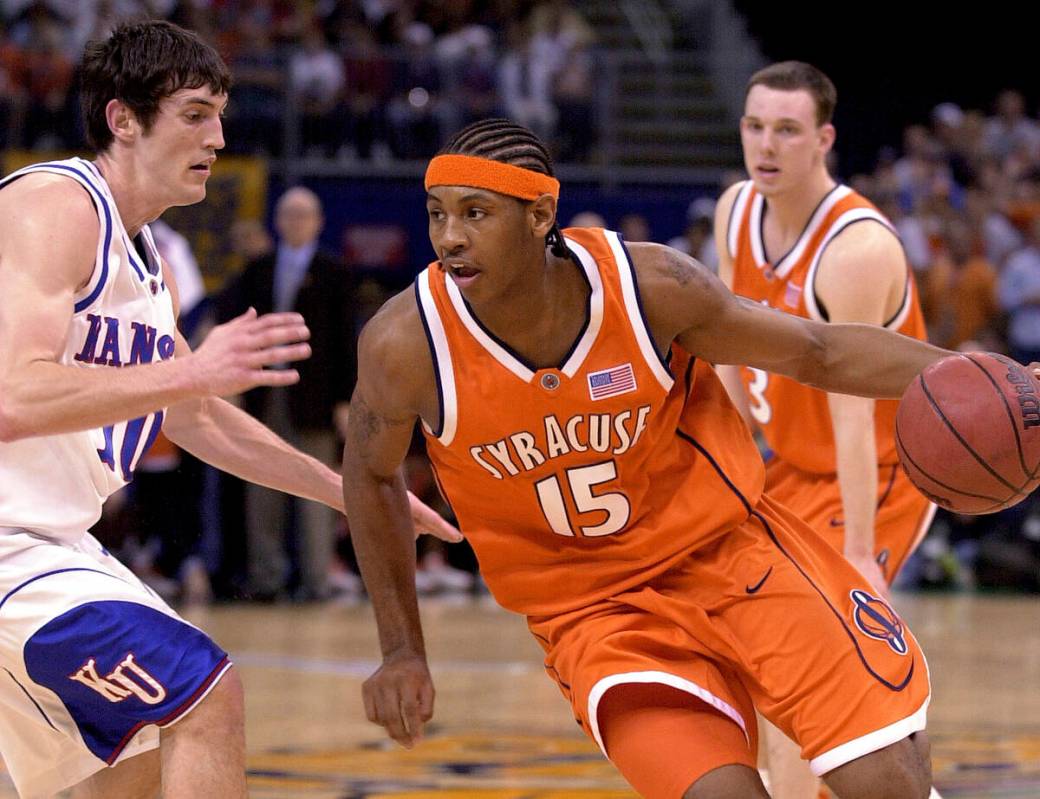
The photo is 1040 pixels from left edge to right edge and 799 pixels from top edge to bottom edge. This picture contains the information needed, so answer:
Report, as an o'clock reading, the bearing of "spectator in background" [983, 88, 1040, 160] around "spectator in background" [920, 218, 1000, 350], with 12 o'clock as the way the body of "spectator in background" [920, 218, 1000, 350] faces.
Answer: "spectator in background" [983, 88, 1040, 160] is roughly at 6 o'clock from "spectator in background" [920, 218, 1000, 350].

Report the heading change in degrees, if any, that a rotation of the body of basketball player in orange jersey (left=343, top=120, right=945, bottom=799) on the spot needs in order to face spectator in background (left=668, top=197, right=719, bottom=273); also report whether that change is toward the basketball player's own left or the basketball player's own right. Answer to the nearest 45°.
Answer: approximately 135° to the basketball player's own right

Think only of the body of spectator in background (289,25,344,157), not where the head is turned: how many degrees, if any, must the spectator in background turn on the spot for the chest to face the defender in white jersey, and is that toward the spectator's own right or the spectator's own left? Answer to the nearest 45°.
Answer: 0° — they already face them

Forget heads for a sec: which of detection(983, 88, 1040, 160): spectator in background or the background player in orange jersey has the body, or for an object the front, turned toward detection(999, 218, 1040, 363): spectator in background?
detection(983, 88, 1040, 160): spectator in background

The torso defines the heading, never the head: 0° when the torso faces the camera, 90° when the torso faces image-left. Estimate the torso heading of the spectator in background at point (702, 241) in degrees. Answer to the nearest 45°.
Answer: approximately 0°

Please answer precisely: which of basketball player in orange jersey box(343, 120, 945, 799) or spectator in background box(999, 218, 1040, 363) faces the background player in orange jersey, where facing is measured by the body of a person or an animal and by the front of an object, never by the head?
the spectator in background

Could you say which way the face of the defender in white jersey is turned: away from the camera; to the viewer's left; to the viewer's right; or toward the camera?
to the viewer's right

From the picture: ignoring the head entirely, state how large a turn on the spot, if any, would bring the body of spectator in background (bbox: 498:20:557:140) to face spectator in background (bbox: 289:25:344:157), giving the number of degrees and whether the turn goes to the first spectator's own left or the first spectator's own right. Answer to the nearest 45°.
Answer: approximately 45° to the first spectator's own right

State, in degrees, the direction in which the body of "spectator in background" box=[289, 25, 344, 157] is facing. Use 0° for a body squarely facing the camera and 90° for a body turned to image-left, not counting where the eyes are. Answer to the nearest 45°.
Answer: approximately 0°

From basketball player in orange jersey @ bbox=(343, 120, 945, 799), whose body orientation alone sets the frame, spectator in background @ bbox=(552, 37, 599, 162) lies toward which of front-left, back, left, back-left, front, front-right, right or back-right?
back-right

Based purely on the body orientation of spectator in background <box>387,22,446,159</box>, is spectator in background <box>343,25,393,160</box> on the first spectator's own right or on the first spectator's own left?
on the first spectator's own right
